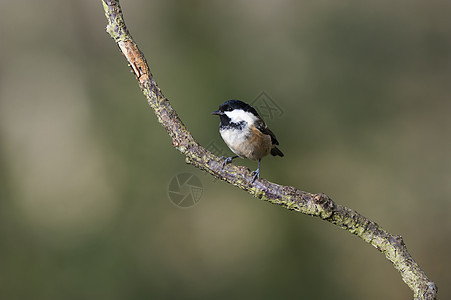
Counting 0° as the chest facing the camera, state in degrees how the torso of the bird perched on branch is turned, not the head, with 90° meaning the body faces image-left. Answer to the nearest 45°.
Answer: approximately 45°
